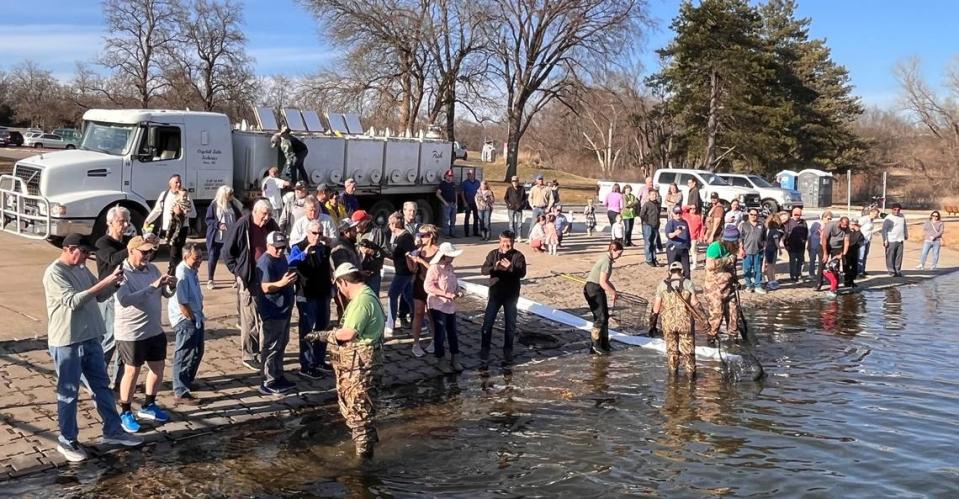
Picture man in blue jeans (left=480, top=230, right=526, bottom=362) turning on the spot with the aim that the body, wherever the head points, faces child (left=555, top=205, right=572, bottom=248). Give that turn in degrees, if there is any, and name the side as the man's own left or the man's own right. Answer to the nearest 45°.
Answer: approximately 180°

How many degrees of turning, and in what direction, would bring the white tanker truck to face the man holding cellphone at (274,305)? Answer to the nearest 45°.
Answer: approximately 45° to its left

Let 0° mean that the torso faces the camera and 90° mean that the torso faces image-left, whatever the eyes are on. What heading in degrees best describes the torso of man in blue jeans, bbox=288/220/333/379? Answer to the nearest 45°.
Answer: approximately 315°

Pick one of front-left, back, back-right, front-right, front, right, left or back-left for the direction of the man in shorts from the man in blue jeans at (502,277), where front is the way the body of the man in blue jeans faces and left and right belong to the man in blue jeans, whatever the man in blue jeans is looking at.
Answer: front-right

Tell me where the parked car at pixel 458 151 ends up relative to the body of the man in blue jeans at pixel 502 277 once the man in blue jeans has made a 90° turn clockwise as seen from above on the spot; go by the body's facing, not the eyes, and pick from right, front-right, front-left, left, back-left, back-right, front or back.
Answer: right

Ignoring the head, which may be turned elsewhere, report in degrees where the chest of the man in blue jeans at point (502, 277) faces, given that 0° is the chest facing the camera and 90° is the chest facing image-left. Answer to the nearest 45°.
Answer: approximately 0°

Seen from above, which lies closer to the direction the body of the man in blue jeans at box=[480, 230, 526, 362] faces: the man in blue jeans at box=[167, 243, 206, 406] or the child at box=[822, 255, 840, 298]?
the man in blue jeans

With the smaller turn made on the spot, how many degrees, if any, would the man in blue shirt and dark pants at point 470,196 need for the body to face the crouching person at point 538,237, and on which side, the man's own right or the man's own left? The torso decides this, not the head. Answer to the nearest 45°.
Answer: approximately 45° to the man's own left

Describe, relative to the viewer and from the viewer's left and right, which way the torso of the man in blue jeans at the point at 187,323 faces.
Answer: facing to the right of the viewer

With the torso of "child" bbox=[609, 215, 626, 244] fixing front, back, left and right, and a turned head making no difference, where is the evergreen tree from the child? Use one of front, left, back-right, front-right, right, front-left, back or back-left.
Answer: back

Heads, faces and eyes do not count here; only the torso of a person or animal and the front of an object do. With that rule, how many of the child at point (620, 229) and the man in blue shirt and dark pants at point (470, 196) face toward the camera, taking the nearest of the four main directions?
2
